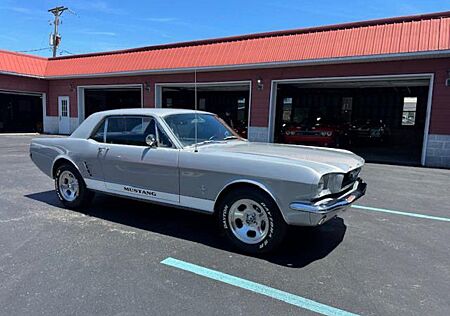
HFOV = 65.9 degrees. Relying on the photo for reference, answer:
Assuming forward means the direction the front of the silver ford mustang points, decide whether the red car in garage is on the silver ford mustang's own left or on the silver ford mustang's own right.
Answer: on the silver ford mustang's own left

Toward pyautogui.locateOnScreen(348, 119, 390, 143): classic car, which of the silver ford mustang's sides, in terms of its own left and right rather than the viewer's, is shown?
left

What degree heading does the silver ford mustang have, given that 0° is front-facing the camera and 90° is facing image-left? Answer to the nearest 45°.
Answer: approximately 315°

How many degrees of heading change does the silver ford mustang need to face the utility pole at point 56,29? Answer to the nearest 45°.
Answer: approximately 180°

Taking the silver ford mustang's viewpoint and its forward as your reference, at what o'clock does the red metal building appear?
The red metal building is roughly at 8 o'clock from the silver ford mustang.
